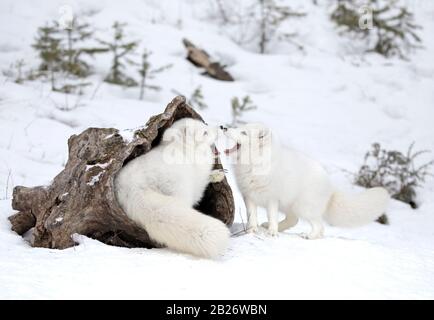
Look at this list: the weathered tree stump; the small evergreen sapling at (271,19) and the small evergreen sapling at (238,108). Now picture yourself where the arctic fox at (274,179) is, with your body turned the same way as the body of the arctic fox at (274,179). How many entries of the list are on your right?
2

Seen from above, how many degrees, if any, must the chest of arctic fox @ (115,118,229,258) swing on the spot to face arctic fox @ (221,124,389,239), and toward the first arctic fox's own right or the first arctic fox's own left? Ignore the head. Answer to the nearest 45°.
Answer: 0° — it already faces it

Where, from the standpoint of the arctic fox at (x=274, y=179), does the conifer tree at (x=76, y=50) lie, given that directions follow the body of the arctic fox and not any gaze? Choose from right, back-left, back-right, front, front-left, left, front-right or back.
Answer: front-right

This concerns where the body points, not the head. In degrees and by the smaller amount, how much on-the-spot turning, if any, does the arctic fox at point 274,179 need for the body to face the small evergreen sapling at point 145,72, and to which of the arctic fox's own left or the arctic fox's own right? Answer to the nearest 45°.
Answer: approximately 45° to the arctic fox's own right

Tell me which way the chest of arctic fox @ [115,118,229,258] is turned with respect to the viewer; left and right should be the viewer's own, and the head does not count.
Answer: facing away from the viewer and to the right of the viewer

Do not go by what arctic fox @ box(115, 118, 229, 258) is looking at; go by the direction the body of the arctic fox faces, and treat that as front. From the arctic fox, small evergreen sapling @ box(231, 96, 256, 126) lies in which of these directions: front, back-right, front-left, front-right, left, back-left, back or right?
front-left

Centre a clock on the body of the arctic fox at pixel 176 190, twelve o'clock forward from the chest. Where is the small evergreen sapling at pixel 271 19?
The small evergreen sapling is roughly at 11 o'clock from the arctic fox.

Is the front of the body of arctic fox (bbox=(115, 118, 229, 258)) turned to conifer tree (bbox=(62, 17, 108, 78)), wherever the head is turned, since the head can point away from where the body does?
no

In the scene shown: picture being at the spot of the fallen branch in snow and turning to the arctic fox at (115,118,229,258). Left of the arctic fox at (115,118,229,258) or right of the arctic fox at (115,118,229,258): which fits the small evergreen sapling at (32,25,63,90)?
right

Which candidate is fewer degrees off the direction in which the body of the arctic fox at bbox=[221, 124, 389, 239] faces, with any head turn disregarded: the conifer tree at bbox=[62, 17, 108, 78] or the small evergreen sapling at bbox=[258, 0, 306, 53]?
the conifer tree

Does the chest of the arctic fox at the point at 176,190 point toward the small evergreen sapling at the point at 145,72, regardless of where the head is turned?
no

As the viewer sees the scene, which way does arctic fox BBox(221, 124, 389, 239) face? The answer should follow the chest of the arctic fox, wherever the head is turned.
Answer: to the viewer's left

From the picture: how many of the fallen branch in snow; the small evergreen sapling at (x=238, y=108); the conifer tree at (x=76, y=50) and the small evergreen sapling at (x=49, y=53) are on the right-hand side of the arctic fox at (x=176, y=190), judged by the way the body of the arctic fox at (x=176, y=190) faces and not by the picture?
0

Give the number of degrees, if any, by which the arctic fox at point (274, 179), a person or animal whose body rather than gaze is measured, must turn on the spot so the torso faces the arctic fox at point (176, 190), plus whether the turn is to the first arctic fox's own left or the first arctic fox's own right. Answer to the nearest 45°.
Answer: approximately 45° to the first arctic fox's own left

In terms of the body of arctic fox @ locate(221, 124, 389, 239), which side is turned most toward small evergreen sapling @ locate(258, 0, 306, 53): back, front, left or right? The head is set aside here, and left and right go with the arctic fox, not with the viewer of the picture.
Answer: right

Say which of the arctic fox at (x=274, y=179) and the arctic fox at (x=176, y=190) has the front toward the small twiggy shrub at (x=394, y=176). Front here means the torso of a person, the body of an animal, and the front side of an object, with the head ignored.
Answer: the arctic fox at (x=176, y=190)

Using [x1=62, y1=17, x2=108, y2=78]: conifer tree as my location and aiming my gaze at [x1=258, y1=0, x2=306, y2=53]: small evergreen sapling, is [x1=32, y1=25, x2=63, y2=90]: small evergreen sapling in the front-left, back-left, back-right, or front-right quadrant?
back-right

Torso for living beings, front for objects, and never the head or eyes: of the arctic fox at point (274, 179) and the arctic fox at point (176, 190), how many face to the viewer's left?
1

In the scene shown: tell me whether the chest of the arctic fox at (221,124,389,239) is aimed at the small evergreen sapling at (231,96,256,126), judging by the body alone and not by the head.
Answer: no

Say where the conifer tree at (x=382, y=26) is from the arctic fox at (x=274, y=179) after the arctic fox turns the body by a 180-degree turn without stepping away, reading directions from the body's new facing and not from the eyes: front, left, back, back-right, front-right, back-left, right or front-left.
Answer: left
